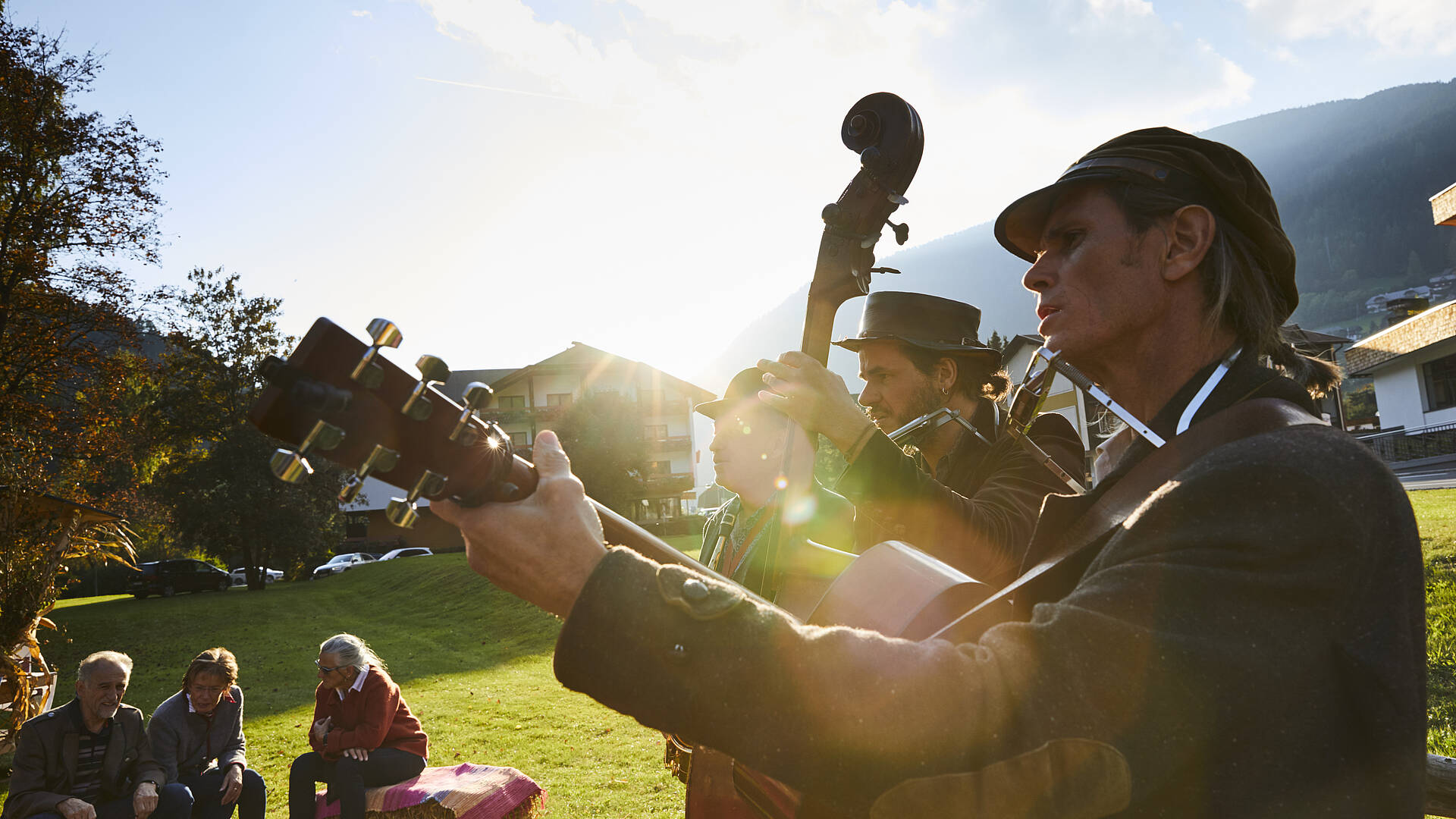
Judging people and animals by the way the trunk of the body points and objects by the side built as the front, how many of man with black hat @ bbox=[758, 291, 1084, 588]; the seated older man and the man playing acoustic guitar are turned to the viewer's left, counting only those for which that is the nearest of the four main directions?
2

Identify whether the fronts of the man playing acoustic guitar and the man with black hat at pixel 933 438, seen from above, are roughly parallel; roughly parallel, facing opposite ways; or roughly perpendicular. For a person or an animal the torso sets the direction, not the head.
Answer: roughly parallel

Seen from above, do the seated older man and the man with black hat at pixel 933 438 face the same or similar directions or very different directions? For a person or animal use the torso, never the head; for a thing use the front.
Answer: very different directions

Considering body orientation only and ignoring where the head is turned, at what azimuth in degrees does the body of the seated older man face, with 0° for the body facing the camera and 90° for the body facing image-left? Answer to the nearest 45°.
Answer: approximately 315°

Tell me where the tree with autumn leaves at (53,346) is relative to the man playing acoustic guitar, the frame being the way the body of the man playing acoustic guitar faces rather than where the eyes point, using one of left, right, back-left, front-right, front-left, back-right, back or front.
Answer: front-right

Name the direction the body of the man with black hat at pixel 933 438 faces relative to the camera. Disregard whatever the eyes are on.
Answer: to the viewer's left

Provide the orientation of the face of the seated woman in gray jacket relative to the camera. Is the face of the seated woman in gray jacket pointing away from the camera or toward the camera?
toward the camera

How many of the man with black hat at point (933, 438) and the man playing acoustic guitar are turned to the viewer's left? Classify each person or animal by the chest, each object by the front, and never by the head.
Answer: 2

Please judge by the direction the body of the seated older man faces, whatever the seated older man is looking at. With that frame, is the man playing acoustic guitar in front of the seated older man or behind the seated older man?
in front

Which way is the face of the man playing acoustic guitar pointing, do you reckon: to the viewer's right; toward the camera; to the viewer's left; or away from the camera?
to the viewer's left

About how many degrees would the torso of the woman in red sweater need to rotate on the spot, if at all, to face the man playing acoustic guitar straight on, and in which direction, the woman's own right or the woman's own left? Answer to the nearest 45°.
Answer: approximately 45° to the woman's own left

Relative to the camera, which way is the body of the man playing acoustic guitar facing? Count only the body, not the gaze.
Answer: to the viewer's left
